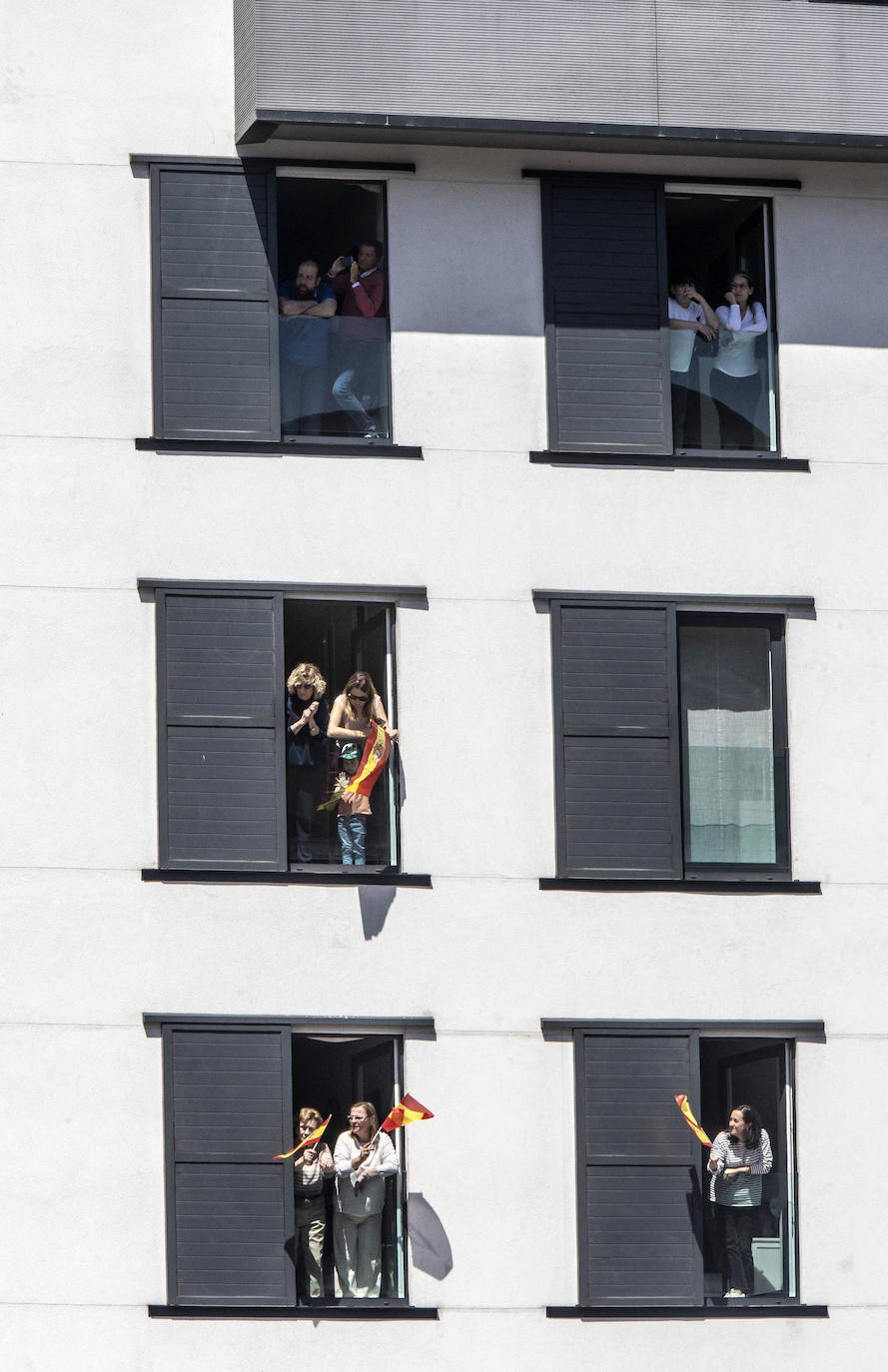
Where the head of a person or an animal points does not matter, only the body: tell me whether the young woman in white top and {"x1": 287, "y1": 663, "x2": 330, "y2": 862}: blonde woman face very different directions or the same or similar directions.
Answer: same or similar directions

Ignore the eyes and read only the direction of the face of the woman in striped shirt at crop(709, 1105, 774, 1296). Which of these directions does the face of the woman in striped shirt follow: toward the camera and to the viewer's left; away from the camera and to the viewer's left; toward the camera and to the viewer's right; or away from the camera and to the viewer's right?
toward the camera and to the viewer's left

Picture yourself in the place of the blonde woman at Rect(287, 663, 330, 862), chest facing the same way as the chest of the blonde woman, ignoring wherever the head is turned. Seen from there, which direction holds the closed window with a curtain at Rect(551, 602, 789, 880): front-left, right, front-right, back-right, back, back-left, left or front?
left

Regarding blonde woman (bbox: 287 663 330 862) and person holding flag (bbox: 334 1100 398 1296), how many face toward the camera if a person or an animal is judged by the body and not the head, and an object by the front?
2

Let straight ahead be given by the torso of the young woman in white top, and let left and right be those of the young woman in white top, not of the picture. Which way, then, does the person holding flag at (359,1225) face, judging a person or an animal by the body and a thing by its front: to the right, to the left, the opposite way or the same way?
the same way

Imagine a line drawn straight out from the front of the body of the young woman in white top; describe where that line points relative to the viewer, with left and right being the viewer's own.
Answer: facing the viewer

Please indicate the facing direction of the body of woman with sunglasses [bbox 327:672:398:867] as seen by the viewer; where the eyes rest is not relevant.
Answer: toward the camera

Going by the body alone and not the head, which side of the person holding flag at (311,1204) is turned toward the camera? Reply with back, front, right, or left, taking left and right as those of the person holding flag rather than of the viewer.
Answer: front

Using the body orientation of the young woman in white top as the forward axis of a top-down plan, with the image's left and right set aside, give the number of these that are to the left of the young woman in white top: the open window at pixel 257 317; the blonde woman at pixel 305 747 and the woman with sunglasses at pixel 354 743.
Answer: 0

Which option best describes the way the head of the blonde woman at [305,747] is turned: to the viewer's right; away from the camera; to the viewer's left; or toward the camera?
toward the camera

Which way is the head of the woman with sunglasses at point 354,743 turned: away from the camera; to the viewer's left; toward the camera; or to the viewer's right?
toward the camera
